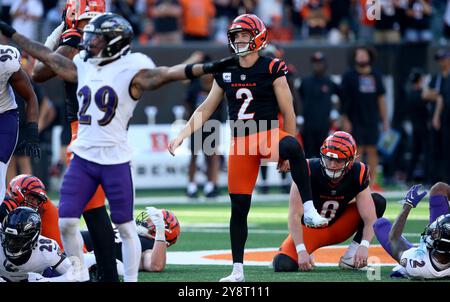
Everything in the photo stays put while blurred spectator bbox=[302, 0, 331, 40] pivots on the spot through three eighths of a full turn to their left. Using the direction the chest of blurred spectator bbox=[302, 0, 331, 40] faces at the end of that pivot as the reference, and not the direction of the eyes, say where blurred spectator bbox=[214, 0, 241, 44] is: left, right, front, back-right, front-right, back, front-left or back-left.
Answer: back-left

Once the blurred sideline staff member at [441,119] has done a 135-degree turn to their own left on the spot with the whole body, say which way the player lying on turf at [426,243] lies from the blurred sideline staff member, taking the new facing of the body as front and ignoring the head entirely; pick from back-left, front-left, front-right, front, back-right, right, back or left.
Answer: right

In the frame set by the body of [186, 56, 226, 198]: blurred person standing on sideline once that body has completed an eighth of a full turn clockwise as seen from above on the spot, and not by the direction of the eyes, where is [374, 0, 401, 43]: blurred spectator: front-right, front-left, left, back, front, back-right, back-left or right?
back

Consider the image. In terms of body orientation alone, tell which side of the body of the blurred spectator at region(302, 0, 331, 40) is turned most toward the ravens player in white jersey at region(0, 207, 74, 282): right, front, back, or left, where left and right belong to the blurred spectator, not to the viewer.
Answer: front

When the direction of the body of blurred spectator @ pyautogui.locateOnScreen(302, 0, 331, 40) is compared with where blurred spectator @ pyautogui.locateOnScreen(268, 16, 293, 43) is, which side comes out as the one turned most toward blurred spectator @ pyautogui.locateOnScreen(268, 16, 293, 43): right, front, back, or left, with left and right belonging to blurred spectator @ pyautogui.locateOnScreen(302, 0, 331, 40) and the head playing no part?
right
